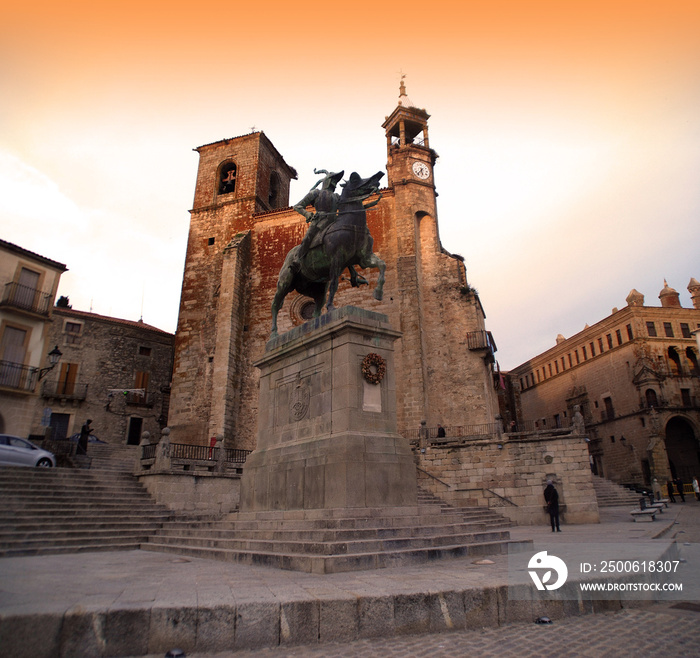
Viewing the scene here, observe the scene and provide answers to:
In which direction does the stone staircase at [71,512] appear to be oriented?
toward the camera

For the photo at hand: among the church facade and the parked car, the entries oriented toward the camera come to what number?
1

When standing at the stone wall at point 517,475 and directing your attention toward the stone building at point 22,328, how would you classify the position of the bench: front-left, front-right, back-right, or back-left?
back-right

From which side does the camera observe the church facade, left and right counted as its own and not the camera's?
front

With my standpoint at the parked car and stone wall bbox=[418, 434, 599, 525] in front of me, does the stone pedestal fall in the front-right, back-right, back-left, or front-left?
front-right

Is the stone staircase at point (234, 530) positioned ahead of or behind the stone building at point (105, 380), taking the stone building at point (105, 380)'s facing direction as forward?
ahead

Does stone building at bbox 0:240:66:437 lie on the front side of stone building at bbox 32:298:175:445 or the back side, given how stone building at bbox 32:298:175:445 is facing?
on the front side

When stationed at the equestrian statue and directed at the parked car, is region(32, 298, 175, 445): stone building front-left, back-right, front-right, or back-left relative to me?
front-right

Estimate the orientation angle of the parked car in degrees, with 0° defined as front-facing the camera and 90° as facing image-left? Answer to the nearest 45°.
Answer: approximately 270°

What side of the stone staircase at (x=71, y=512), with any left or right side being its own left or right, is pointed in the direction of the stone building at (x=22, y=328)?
back

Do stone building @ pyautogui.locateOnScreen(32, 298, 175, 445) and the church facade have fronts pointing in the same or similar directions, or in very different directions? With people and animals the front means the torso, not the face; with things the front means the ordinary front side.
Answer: same or similar directions

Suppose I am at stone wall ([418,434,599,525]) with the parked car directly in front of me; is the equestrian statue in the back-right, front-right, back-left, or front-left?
front-left

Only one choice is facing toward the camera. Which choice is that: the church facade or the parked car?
the church facade

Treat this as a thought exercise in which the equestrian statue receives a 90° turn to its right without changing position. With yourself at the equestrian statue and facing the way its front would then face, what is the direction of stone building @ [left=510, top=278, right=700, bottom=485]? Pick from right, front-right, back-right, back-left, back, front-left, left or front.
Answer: back

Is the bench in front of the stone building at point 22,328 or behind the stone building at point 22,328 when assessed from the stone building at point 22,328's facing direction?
in front

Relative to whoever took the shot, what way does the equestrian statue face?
facing the viewer and to the right of the viewer
